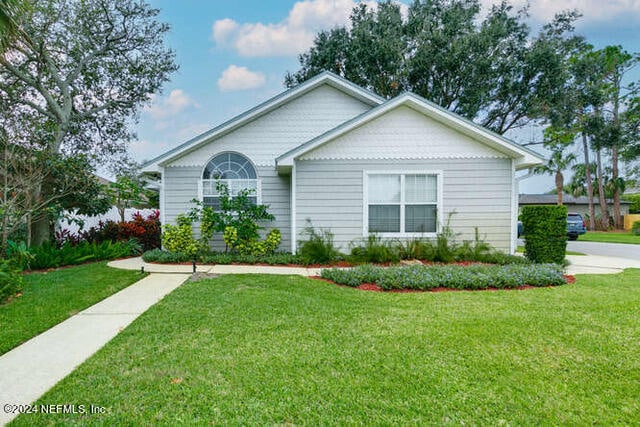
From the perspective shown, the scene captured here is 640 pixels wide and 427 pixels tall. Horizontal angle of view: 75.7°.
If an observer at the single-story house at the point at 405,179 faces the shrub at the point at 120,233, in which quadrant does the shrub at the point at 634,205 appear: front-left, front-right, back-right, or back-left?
back-right

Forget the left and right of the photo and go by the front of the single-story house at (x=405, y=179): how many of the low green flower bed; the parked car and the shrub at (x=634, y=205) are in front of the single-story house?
1

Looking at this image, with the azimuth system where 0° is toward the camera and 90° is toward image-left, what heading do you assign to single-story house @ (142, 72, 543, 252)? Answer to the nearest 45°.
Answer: approximately 0°

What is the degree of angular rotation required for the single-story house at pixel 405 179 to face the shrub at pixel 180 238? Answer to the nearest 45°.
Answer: approximately 90° to its right

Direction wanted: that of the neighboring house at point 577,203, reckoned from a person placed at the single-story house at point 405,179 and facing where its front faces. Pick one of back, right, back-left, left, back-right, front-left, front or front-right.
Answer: back-left

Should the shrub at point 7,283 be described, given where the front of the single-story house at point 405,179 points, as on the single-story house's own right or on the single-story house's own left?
on the single-story house's own right

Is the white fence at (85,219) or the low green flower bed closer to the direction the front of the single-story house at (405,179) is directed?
the low green flower bed

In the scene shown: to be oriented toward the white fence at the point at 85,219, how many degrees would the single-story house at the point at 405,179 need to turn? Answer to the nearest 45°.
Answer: approximately 90° to its right

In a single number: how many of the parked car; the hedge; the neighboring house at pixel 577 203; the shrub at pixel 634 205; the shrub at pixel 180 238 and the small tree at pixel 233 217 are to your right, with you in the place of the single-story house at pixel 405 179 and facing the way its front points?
2

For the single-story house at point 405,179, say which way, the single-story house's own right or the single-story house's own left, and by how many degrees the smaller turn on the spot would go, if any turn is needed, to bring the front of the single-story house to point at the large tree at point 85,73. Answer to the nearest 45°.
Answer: approximately 90° to the single-story house's own right

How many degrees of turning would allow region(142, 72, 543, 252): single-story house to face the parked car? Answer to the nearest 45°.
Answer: approximately 135° to its left

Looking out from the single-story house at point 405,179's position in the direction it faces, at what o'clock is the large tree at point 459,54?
The large tree is roughly at 7 o'clock from the single-story house.

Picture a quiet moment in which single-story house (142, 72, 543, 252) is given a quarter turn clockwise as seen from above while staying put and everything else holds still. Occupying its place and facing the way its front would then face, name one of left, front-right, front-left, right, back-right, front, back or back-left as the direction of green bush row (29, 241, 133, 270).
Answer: front

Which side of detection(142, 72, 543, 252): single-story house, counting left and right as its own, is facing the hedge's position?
left
